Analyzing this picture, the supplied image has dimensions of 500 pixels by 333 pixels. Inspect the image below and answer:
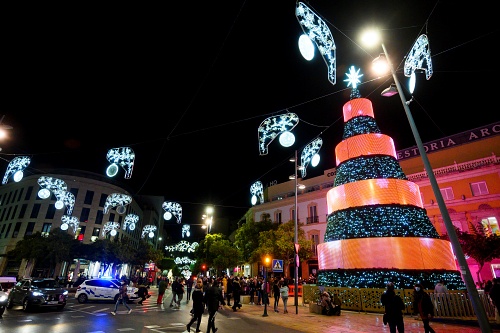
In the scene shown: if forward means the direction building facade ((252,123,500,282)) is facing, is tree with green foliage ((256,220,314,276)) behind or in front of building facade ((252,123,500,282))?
in front

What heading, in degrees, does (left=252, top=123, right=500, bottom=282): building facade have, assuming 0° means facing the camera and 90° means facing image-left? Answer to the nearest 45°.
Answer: approximately 45°

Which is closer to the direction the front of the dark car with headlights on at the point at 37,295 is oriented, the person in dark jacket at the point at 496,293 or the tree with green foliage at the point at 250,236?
the person in dark jacket

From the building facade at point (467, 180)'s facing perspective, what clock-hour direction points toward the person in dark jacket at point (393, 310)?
The person in dark jacket is roughly at 11 o'clock from the building facade.

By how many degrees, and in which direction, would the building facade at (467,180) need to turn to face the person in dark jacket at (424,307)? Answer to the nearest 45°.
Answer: approximately 45° to its left

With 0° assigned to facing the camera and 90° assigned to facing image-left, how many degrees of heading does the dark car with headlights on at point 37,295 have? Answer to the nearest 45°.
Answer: approximately 315°

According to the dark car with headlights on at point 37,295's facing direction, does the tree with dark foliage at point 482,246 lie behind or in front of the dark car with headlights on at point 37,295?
in front

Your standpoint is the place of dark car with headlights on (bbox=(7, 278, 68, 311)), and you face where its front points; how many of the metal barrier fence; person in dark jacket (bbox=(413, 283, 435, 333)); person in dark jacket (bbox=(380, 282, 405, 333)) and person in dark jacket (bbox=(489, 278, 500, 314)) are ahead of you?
4

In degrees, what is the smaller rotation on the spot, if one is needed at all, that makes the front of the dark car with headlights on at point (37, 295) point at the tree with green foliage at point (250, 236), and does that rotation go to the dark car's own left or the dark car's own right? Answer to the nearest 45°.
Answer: approximately 90° to the dark car's own left

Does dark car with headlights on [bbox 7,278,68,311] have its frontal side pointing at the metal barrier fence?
yes

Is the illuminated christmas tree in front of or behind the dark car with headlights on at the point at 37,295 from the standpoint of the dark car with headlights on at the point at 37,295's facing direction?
in front

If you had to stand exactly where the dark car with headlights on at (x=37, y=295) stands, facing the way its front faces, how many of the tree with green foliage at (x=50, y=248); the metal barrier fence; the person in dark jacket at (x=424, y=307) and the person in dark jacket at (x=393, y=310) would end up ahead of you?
3
